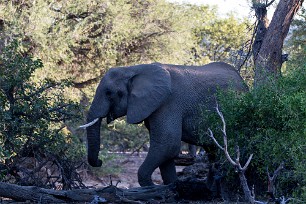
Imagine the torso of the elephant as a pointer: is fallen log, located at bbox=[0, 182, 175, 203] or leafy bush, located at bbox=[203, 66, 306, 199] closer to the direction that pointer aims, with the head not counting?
the fallen log

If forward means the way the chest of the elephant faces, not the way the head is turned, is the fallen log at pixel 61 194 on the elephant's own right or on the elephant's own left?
on the elephant's own left

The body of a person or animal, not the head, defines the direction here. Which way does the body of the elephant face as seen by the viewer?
to the viewer's left

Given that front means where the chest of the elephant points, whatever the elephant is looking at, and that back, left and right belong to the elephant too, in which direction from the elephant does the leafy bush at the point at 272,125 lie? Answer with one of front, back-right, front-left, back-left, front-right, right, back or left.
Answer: back-left

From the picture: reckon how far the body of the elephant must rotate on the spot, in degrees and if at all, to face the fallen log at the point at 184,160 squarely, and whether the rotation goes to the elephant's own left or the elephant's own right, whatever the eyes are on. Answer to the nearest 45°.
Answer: approximately 90° to the elephant's own right

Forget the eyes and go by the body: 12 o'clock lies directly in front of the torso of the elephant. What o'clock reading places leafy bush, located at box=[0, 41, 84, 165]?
The leafy bush is roughly at 12 o'clock from the elephant.
